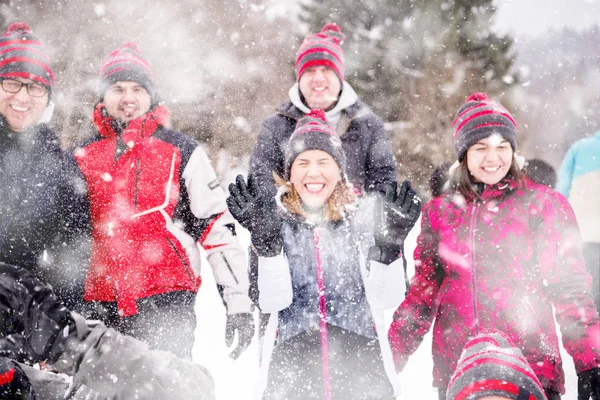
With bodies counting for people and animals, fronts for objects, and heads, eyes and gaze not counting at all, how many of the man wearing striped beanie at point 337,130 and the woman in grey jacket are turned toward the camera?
2

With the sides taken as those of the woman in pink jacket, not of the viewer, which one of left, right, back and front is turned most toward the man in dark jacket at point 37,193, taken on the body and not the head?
right

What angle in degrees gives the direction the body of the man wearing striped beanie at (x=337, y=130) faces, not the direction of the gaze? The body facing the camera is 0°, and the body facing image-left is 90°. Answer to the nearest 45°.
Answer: approximately 0°

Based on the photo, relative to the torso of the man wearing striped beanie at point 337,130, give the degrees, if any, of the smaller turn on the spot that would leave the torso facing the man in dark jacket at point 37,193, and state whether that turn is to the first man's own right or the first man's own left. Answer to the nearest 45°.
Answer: approximately 90° to the first man's own right

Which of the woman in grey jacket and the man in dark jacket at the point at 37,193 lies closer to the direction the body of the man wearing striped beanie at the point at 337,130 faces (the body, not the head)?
the woman in grey jacket

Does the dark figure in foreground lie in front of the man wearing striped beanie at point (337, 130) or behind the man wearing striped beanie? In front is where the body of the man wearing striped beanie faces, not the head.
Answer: in front

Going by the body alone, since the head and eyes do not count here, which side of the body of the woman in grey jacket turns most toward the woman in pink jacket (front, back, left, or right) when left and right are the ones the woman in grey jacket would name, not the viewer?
left

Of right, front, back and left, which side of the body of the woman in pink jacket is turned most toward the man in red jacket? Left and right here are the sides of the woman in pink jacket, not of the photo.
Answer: right
